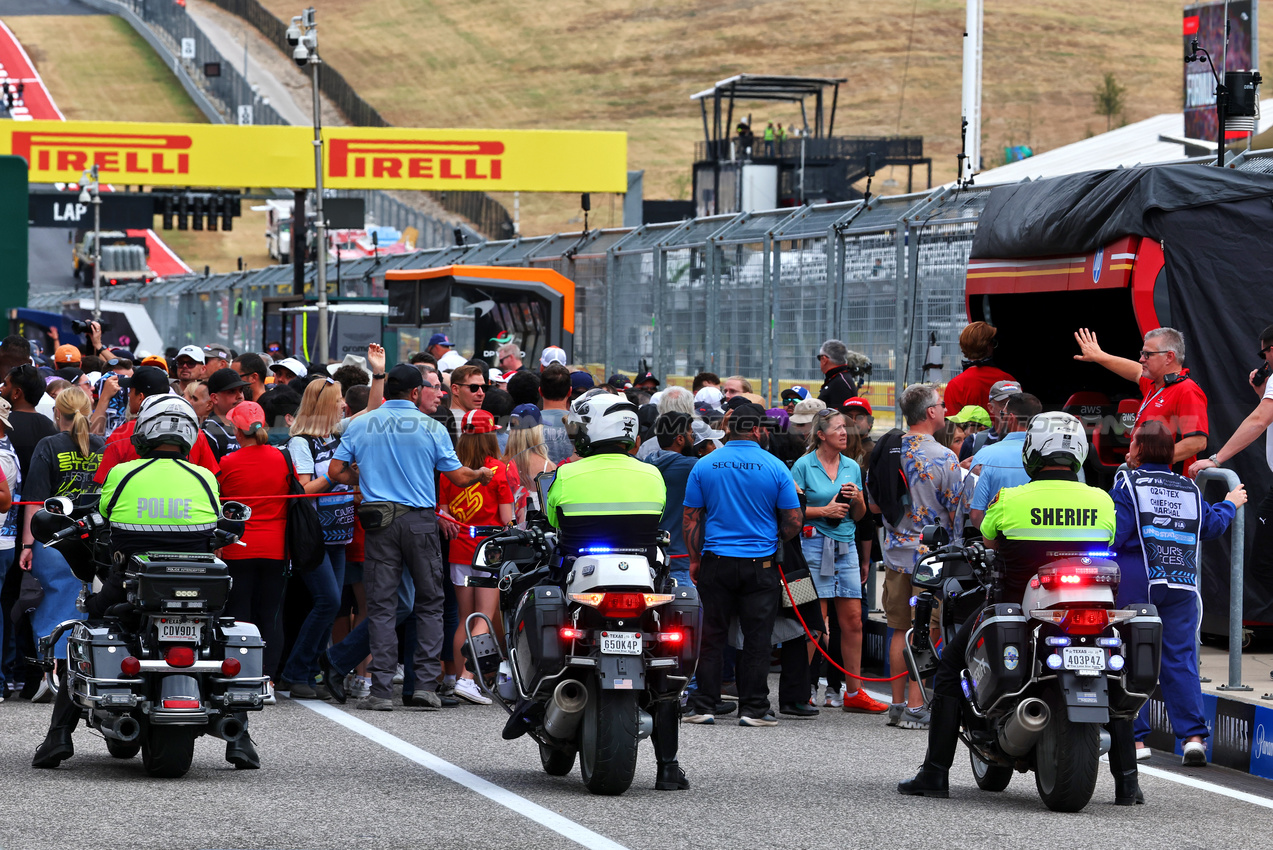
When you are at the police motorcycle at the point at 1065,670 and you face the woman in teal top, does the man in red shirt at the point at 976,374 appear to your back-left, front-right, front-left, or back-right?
front-right

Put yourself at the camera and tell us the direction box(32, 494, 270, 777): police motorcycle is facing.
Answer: facing away from the viewer

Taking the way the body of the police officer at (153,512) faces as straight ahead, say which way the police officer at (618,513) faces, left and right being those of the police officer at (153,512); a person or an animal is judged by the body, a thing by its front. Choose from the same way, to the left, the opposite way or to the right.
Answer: the same way

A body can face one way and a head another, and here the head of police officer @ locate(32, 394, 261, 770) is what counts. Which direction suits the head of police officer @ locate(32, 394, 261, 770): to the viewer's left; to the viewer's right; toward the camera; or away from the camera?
away from the camera

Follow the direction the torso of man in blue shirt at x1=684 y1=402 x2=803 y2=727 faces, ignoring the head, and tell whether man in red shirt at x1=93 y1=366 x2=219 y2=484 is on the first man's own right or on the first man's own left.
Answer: on the first man's own left

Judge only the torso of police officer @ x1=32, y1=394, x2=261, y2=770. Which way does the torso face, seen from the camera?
away from the camera

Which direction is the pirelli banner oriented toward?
toward the camera

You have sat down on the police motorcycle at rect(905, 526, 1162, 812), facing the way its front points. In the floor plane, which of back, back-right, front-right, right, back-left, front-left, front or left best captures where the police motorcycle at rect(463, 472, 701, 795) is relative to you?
front-left

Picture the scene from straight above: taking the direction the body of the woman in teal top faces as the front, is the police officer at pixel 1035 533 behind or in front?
in front

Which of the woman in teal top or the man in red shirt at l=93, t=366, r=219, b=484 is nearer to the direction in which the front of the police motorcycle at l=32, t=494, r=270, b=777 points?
the man in red shirt

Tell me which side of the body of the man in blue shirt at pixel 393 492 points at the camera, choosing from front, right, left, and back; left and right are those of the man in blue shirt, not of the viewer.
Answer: back

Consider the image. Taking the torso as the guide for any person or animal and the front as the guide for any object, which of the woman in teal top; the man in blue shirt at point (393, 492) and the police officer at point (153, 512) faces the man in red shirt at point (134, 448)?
the police officer

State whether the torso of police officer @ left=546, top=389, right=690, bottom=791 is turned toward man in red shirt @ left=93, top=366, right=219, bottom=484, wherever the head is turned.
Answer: no

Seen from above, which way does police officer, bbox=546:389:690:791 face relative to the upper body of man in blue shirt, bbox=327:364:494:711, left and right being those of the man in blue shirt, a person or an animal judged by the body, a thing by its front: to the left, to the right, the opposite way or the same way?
the same way

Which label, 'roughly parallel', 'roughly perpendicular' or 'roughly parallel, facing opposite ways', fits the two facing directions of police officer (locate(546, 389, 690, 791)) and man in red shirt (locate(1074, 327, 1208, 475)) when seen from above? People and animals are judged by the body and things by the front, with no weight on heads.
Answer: roughly perpendicular

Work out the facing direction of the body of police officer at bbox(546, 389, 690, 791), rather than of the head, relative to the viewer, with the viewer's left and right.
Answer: facing away from the viewer

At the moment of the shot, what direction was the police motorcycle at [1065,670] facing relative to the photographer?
facing away from the viewer and to the left of the viewer

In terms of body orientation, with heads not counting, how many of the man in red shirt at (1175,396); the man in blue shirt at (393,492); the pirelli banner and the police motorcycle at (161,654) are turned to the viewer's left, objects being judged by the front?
1

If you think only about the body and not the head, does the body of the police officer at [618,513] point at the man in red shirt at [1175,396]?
no
